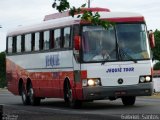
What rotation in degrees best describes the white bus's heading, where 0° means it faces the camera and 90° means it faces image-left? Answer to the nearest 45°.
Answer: approximately 315°
